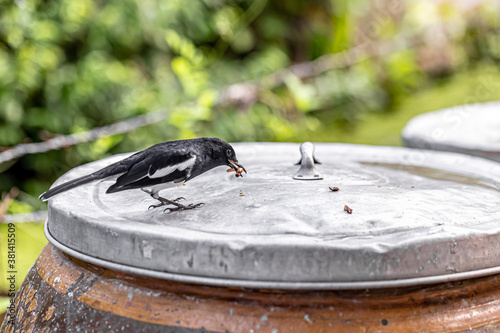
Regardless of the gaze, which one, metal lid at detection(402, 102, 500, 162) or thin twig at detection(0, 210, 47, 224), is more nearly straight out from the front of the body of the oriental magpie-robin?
the metal lid

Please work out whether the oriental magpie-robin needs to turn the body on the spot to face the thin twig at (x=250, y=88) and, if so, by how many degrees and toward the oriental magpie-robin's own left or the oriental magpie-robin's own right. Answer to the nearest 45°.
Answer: approximately 90° to the oriental magpie-robin's own left

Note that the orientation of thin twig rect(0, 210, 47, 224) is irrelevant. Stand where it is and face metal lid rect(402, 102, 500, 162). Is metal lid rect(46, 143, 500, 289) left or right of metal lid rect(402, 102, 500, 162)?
right

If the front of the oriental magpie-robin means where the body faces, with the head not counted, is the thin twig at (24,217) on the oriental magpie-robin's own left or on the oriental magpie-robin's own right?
on the oriental magpie-robin's own left

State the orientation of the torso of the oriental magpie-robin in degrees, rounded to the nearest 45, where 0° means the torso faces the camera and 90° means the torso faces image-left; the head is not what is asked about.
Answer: approximately 270°

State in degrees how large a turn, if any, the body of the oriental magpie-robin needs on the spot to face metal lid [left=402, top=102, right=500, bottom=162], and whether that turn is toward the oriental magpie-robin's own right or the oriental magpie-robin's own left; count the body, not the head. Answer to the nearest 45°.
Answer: approximately 45° to the oriental magpie-robin's own left
